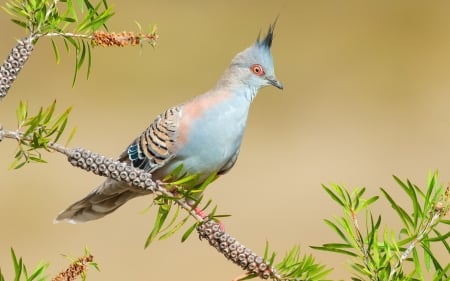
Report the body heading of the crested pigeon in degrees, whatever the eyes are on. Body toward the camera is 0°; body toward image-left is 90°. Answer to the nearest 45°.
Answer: approximately 315°
